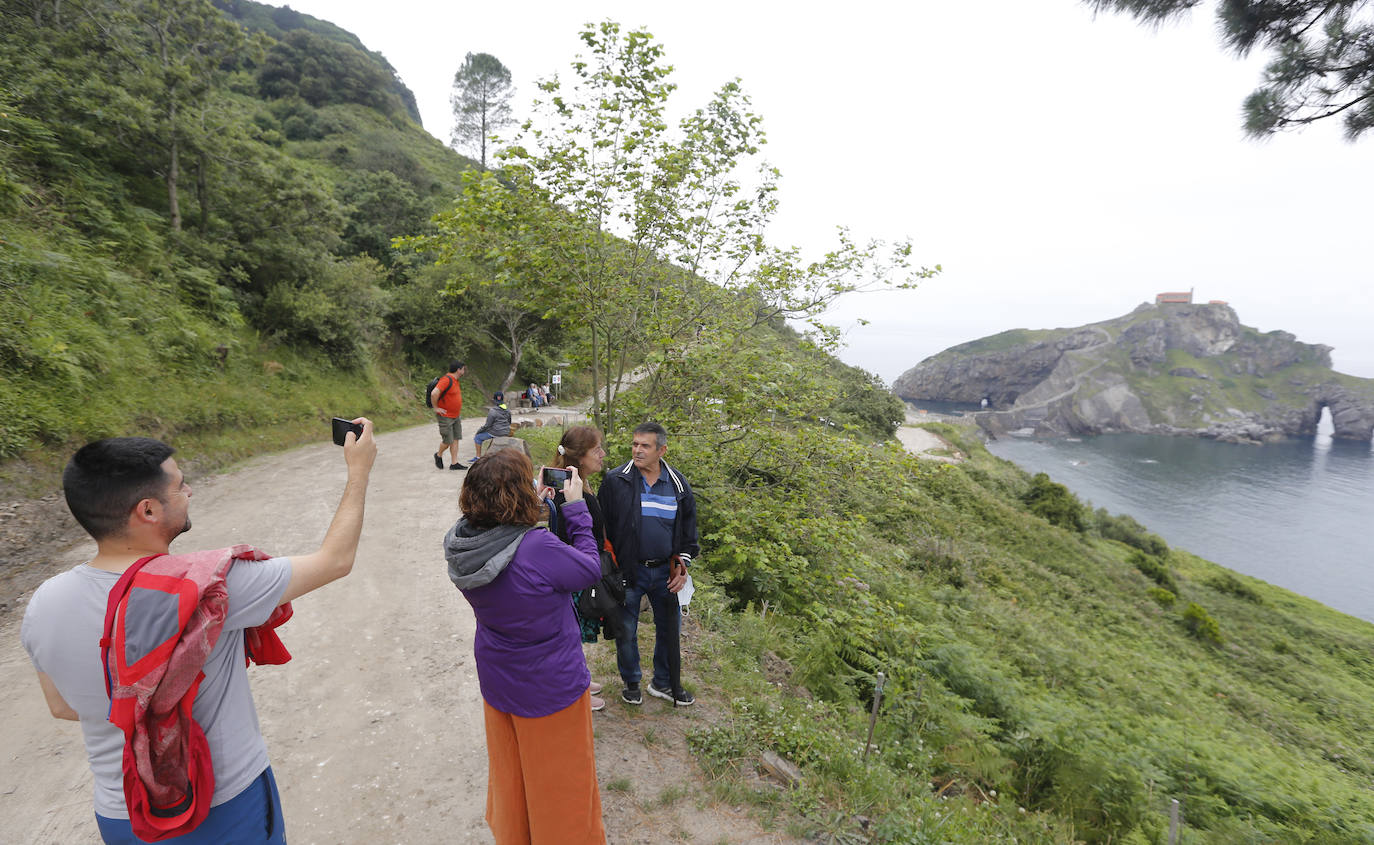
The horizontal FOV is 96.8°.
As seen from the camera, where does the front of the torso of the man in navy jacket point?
toward the camera

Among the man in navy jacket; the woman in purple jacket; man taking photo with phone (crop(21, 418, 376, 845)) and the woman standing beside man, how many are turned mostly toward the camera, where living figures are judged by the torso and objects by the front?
1

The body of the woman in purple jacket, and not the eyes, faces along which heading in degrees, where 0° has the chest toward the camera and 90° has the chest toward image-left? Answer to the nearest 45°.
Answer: approximately 225°

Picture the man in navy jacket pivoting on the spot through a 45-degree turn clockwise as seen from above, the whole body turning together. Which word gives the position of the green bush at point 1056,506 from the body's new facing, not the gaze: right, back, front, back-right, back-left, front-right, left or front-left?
back

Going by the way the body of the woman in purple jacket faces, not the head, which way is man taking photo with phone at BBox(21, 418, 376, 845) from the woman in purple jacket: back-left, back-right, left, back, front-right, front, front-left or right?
back

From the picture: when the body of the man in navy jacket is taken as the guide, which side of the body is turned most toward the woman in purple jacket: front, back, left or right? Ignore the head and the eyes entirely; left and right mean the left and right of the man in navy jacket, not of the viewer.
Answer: front

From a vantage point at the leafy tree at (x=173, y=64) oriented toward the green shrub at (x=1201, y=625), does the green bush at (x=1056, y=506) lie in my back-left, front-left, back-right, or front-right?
front-left

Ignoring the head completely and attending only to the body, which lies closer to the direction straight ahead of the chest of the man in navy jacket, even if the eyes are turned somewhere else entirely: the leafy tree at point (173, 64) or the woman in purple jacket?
the woman in purple jacket

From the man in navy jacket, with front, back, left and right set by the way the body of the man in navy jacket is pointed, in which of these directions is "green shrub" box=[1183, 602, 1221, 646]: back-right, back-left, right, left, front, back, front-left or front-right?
back-left

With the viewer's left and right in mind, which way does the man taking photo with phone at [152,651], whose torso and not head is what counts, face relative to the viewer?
facing away from the viewer and to the right of the viewer

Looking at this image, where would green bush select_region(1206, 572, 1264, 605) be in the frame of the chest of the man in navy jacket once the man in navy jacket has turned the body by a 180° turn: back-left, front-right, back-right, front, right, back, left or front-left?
front-right
